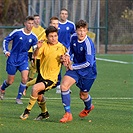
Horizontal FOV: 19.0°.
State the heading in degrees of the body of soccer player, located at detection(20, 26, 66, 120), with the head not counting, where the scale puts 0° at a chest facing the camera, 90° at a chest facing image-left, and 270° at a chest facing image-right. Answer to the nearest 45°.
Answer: approximately 0°

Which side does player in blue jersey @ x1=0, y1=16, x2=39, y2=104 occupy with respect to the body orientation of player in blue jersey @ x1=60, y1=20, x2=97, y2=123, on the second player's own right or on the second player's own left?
on the second player's own right

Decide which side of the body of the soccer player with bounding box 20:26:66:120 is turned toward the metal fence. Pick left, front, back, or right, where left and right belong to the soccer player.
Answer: back

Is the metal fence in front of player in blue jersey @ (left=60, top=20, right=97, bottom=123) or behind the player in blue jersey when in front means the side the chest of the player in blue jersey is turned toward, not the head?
behind

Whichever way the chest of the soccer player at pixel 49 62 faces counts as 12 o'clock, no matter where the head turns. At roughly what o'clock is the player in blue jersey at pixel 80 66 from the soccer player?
The player in blue jersey is roughly at 9 o'clock from the soccer player.

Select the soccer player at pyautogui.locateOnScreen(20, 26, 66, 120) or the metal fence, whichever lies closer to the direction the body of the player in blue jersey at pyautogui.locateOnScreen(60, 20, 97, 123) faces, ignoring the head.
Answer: the soccer player
